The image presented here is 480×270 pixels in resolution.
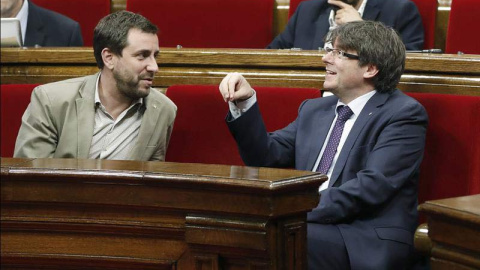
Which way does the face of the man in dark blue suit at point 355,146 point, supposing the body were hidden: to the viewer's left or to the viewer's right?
to the viewer's left

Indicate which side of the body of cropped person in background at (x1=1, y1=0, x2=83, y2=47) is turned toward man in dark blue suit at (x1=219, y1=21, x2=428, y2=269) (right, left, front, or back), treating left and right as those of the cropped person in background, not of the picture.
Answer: left
